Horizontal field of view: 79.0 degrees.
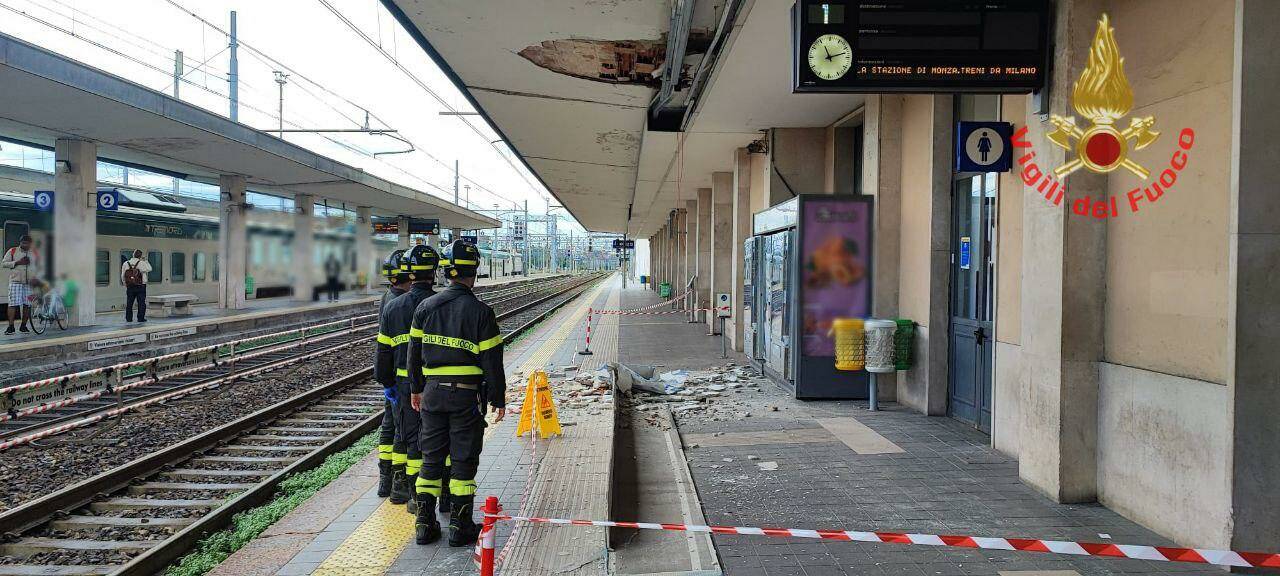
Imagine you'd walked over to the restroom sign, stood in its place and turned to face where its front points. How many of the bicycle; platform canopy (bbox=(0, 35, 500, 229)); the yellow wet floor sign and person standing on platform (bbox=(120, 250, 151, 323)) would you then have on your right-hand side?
4

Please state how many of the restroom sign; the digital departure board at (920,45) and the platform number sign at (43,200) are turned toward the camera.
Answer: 3

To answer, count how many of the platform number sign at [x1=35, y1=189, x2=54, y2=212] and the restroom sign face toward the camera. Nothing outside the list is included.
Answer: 2

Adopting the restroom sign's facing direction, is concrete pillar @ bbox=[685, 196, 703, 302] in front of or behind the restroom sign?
behind

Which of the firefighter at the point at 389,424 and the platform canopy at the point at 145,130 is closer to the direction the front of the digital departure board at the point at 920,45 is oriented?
the firefighter

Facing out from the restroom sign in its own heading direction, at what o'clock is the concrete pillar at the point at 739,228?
The concrete pillar is roughly at 5 o'clock from the restroom sign.

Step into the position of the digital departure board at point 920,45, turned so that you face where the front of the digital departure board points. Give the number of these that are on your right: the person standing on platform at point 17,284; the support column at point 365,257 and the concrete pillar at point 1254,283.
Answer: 2

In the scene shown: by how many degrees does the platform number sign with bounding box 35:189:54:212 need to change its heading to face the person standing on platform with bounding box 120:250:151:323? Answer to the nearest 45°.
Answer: approximately 90° to its left

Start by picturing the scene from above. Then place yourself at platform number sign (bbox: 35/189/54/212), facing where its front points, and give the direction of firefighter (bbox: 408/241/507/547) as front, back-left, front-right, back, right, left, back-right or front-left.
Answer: front

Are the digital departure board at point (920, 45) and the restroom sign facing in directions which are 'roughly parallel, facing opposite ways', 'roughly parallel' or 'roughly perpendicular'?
roughly parallel

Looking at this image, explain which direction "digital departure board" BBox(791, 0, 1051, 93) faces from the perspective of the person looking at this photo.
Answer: facing the viewer
